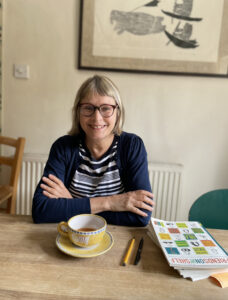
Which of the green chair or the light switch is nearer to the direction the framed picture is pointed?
the green chair

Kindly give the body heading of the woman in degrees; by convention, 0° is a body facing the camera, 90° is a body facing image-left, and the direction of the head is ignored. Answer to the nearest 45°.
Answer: approximately 0°
